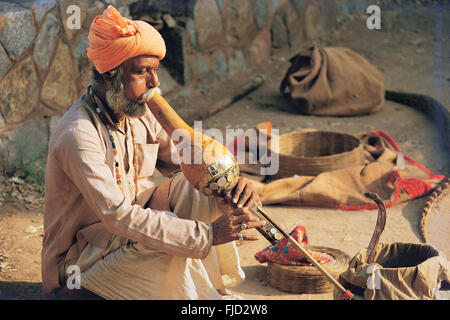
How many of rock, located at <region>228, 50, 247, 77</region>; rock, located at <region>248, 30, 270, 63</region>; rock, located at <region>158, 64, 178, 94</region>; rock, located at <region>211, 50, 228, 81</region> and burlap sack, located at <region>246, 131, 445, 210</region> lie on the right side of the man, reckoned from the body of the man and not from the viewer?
0

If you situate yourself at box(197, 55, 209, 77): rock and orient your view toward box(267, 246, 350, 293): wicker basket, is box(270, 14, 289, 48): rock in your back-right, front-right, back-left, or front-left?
back-left

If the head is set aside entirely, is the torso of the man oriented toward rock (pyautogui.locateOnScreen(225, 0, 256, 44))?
no

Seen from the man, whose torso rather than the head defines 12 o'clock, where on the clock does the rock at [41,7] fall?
The rock is roughly at 7 o'clock from the man.

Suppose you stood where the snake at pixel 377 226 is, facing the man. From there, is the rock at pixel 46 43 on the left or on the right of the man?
right

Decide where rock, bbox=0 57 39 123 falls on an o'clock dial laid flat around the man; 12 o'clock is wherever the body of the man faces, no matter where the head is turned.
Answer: The rock is roughly at 7 o'clock from the man.

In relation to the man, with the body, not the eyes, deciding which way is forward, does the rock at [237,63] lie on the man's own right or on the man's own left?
on the man's own left

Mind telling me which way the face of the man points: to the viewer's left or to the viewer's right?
to the viewer's right

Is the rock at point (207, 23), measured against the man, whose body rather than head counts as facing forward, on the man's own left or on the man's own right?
on the man's own left

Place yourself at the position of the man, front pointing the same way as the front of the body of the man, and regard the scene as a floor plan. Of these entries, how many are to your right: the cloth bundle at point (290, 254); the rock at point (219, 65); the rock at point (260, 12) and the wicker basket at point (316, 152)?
0

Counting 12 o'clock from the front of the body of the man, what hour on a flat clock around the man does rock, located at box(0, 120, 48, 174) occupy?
The rock is roughly at 7 o'clock from the man.

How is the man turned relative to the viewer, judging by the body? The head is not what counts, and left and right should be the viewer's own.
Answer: facing the viewer and to the right of the viewer

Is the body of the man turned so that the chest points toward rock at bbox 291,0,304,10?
no

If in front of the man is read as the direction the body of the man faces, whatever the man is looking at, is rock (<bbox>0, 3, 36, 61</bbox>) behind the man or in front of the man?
behind

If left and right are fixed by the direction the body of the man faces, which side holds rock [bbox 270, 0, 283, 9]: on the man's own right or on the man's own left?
on the man's own left

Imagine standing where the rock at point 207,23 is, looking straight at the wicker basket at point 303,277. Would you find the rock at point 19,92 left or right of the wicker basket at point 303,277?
right

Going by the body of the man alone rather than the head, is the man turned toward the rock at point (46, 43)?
no

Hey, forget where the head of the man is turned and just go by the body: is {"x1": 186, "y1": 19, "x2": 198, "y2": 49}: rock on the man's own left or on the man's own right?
on the man's own left

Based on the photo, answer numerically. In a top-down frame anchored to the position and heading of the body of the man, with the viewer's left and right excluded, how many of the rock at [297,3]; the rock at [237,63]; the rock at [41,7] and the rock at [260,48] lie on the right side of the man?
0
